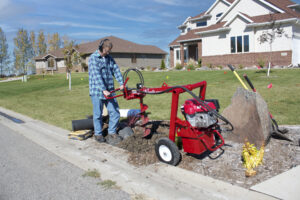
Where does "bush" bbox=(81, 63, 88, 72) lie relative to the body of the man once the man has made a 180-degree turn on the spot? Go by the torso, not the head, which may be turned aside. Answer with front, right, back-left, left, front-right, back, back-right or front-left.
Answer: front-right

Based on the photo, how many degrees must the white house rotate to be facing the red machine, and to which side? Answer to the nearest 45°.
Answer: approximately 45° to its left

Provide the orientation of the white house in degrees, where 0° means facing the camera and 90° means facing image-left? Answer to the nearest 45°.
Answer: approximately 45°

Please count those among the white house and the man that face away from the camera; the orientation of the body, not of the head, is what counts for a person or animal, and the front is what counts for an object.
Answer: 0

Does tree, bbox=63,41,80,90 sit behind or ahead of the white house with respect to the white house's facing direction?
ahead

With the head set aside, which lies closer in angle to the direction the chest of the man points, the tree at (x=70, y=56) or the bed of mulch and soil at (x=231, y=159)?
the bed of mulch and soil

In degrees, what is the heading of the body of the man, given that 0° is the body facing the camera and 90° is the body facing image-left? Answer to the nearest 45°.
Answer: approximately 315°

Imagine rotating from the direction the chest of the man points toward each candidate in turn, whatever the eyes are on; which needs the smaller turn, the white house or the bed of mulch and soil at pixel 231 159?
the bed of mulch and soil

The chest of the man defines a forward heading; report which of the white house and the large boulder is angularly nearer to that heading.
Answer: the large boulder

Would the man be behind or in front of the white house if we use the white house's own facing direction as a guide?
in front

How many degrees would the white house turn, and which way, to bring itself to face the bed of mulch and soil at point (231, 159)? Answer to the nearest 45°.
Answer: approximately 45° to its left
